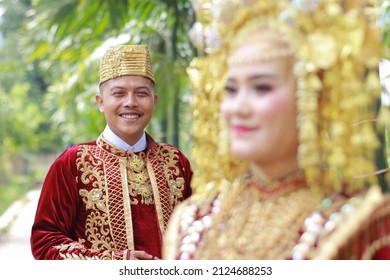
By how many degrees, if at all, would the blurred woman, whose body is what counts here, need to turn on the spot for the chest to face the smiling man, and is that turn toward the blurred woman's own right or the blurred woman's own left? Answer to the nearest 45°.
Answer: approximately 90° to the blurred woman's own right

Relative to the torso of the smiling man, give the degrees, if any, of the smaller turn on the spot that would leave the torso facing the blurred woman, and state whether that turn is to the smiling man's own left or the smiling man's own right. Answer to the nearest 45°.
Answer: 0° — they already face them

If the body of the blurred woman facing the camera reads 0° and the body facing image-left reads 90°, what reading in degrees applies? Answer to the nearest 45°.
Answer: approximately 45°

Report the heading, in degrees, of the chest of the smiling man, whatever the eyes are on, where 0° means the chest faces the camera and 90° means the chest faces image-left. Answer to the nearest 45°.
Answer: approximately 315°
